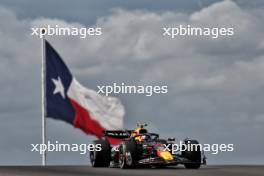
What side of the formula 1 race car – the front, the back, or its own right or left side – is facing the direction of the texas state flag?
back

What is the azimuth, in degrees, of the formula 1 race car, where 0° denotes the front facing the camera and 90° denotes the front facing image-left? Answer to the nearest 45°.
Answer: approximately 315°
